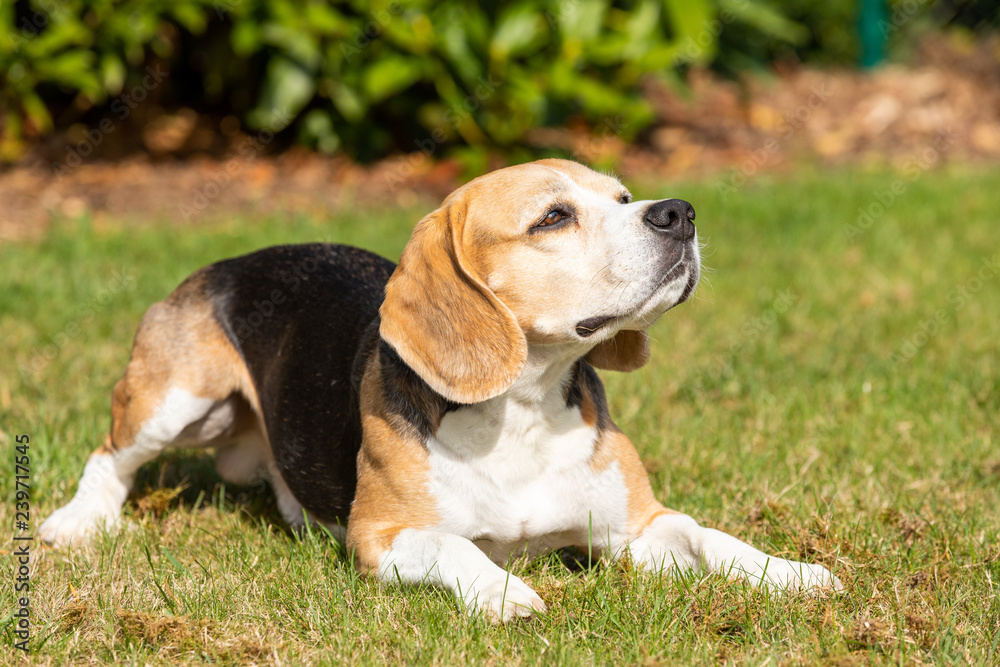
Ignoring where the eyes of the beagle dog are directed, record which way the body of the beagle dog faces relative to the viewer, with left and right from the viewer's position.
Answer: facing the viewer and to the right of the viewer
